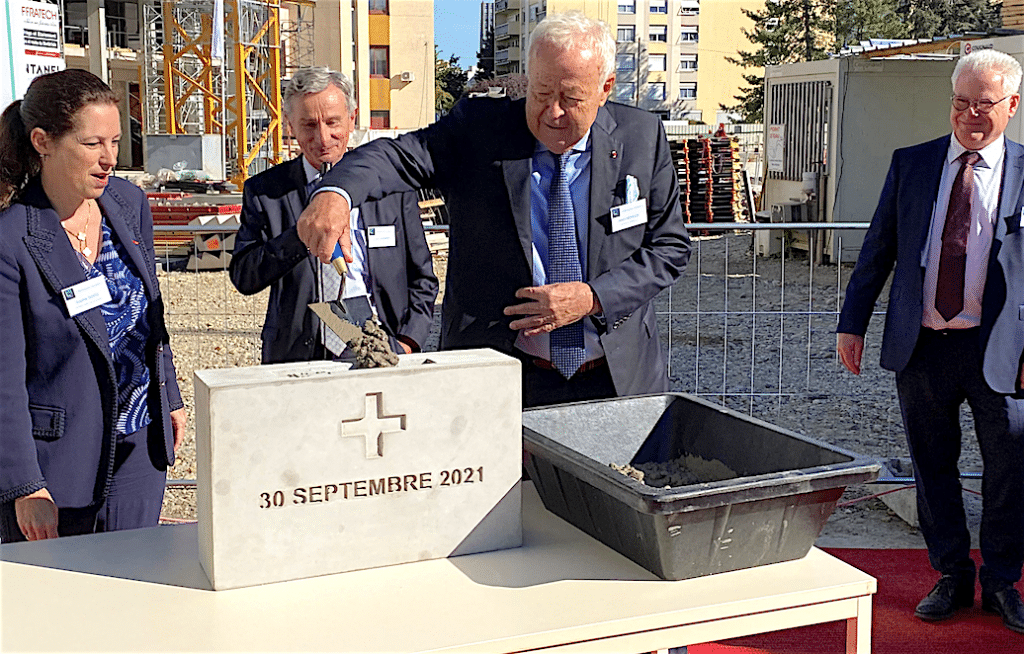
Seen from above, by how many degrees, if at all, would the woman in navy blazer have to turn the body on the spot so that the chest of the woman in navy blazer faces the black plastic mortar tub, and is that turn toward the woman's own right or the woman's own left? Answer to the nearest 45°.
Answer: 0° — they already face it

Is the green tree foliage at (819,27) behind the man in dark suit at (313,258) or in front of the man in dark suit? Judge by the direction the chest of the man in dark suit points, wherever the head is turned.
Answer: behind

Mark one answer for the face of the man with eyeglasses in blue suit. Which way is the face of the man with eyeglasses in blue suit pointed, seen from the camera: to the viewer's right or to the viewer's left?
to the viewer's left

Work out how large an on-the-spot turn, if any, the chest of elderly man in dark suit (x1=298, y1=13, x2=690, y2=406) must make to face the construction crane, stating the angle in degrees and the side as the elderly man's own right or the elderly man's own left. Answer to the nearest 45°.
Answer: approximately 180°

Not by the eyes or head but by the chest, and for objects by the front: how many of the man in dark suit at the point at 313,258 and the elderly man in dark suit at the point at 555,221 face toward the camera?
2

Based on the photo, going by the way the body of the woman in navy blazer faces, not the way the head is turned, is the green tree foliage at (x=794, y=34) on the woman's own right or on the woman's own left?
on the woman's own left

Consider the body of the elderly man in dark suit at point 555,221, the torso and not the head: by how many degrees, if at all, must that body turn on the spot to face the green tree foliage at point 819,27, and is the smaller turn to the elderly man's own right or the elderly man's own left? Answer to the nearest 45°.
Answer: approximately 180°

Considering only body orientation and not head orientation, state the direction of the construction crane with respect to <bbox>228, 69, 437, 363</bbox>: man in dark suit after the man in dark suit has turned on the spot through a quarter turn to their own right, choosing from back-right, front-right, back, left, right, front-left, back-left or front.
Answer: right

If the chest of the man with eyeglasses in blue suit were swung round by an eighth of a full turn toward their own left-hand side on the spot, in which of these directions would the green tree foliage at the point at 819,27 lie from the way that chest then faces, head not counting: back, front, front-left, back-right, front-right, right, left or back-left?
back-left

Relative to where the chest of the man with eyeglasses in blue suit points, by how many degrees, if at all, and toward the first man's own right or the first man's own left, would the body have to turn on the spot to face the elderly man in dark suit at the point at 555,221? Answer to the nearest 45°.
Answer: approximately 45° to the first man's own right
